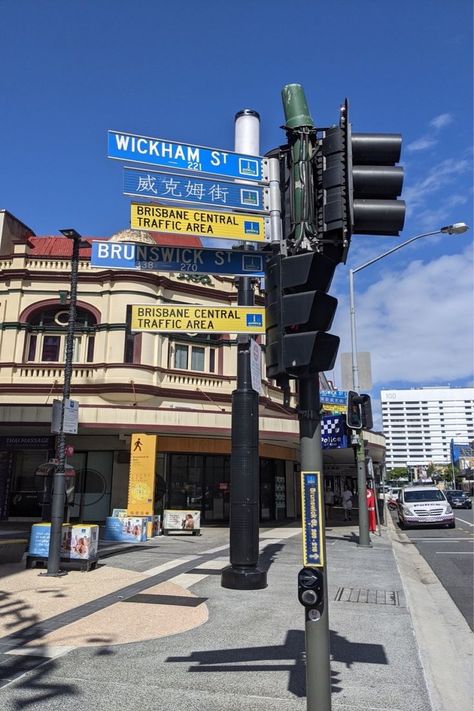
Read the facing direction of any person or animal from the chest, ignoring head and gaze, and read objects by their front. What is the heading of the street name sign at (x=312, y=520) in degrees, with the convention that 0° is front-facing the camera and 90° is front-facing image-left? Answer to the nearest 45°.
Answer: approximately 0°

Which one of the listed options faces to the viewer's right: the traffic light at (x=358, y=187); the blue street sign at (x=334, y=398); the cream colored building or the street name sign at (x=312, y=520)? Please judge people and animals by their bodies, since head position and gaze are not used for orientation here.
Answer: the traffic light

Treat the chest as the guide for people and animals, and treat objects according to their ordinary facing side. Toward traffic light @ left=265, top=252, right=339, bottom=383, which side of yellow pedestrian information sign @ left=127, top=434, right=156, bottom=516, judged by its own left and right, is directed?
front

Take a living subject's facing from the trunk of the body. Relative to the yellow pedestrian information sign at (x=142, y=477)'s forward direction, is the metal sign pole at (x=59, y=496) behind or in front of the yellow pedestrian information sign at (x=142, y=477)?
in front

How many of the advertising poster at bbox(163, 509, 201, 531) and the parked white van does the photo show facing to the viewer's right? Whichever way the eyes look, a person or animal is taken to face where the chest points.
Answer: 0

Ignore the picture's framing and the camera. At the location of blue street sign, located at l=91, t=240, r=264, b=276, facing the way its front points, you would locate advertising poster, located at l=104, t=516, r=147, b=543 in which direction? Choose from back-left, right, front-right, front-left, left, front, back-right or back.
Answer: back

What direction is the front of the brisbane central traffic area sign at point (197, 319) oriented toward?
toward the camera

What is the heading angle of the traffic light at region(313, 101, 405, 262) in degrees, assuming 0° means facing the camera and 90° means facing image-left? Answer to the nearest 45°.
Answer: approximately 270°

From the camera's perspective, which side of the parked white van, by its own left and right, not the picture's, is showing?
front

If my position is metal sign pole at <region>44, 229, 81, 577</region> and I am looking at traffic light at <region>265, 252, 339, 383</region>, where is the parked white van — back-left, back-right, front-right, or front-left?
back-left

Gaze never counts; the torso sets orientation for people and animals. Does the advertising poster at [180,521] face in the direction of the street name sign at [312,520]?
yes

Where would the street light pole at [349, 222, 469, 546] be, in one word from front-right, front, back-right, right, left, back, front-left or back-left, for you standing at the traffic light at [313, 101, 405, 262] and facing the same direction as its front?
left

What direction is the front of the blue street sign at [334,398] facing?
toward the camera

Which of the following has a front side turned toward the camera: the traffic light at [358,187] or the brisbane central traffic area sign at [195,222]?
the brisbane central traffic area sign

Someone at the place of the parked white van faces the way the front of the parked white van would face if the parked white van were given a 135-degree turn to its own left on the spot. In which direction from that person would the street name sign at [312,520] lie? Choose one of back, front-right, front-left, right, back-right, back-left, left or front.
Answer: back-right
